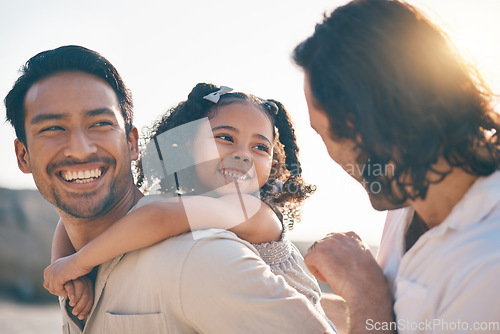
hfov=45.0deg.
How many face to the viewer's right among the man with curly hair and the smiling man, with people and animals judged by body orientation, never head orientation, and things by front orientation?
0

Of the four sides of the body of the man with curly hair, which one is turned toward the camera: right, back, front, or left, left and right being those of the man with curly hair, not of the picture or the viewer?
left

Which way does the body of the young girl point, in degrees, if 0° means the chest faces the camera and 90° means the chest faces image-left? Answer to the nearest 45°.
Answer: approximately 45°

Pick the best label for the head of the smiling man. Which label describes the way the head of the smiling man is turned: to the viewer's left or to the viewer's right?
to the viewer's right

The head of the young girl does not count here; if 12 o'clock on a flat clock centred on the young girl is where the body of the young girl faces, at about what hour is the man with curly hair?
The man with curly hair is roughly at 10 o'clock from the young girl.

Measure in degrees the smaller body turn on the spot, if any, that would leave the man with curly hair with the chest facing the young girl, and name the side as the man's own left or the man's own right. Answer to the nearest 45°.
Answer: approximately 45° to the man's own right

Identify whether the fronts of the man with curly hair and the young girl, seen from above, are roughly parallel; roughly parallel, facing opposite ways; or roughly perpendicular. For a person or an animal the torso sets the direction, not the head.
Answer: roughly perpendicular

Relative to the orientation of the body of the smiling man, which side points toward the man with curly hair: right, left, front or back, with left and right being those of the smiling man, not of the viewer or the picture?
left

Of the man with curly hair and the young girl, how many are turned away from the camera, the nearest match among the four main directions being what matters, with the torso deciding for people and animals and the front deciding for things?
0
